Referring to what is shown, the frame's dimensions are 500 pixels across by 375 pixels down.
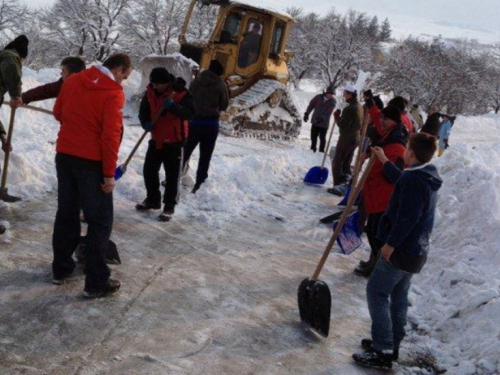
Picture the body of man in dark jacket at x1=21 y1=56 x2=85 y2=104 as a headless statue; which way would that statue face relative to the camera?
to the viewer's left

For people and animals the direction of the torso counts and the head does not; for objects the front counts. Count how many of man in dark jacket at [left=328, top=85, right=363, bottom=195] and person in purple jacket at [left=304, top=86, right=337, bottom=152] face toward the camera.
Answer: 1

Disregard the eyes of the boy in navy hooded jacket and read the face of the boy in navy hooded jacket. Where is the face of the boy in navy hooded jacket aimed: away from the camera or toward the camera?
away from the camera

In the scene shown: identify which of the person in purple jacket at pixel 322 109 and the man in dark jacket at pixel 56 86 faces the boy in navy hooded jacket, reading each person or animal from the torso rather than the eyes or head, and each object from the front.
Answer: the person in purple jacket

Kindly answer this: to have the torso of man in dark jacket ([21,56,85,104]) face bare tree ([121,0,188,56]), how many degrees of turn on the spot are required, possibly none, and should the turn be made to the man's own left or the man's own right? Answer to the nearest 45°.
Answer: approximately 90° to the man's own right

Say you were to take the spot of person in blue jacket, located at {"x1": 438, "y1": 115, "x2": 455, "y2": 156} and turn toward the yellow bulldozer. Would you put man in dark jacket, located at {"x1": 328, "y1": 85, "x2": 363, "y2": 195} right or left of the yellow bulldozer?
left

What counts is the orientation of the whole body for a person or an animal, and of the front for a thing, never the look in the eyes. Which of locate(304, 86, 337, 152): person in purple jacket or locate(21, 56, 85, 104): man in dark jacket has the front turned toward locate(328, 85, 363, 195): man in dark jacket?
the person in purple jacket

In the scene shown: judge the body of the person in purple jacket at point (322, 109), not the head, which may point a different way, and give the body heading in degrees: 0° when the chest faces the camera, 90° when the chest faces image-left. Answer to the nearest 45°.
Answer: approximately 0°

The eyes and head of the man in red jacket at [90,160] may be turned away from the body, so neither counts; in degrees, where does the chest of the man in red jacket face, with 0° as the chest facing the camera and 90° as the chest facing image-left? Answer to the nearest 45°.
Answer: approximately 225°

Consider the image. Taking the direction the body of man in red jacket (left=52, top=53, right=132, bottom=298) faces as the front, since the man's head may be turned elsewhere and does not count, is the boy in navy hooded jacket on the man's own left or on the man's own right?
on the man's own right
